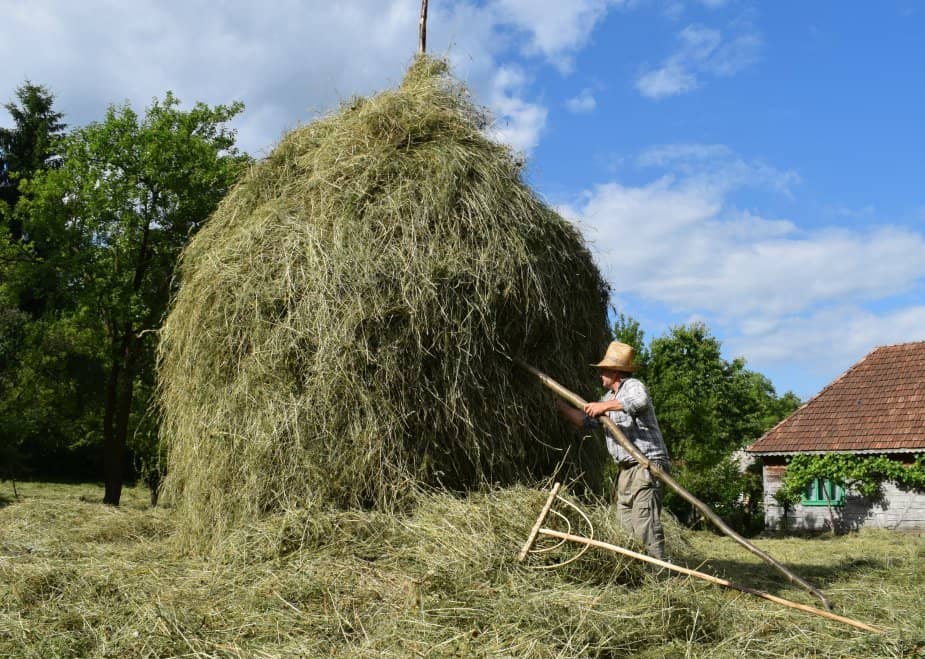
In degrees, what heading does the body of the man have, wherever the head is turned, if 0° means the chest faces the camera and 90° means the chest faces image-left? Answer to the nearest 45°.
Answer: approximately 90°

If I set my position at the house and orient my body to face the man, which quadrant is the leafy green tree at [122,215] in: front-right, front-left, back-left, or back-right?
front-right

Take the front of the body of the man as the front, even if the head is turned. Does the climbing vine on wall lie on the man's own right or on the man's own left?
on the man's own right

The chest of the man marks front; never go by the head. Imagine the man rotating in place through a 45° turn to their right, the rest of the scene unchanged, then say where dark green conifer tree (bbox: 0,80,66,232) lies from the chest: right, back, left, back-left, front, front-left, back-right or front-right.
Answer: front

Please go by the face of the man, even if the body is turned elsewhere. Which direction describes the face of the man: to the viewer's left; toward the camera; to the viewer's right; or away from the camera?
to the viewer's left

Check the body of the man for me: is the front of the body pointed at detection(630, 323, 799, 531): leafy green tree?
no

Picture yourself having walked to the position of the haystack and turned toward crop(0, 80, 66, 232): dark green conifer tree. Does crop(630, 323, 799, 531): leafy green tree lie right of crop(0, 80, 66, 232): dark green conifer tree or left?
right

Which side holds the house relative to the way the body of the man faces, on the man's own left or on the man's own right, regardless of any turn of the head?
on the man's own right

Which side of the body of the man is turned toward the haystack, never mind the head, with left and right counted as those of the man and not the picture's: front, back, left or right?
front
